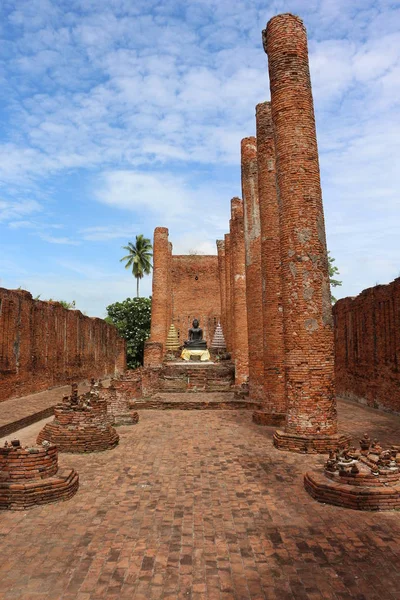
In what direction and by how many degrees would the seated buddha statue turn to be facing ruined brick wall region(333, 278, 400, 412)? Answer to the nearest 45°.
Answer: approximately 45° to its left

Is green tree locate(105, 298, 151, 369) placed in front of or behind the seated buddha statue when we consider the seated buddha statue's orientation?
behind

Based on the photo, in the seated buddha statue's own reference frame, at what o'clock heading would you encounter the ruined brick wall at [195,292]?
The ruined brick wall is roughly at 6 o'clock from the seated buddha statue.

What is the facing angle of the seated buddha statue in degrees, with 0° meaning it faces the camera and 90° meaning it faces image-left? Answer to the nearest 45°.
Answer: approximately 0°

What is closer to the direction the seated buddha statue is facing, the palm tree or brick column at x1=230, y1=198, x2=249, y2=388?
the brick column

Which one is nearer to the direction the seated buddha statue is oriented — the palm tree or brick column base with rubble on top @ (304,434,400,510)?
the brick column base with rubble on top

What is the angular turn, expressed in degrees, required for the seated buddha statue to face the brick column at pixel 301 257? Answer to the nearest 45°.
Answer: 0° — it already faces it

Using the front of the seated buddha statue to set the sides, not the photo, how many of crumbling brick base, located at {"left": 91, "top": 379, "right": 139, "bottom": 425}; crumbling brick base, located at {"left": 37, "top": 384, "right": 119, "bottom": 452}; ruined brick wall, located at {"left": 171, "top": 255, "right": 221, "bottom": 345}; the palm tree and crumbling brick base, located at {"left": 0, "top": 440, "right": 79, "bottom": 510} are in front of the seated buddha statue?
3

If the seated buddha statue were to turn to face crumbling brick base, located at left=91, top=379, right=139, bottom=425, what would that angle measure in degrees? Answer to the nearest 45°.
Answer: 0° — it already faces it

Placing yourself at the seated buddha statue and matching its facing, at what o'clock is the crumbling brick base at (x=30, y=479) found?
The crumbling brick base is roughly at 12 o'clock from the seated buddha statue.
